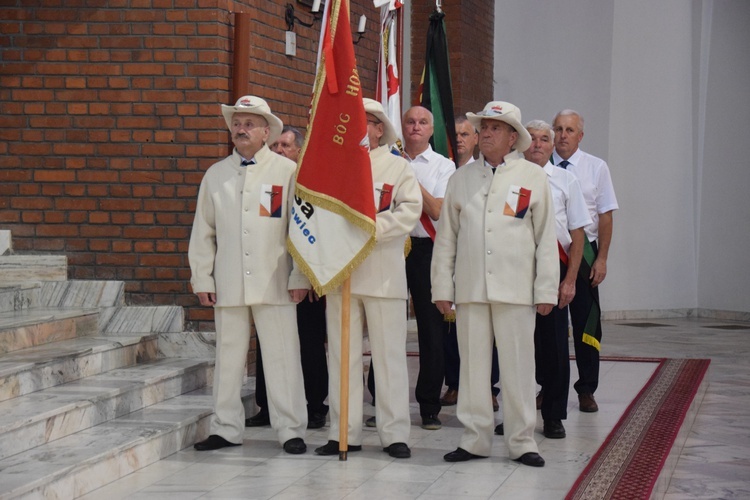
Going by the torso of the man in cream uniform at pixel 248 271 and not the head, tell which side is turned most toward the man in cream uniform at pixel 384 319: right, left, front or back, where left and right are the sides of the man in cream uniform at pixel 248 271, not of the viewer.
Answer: left

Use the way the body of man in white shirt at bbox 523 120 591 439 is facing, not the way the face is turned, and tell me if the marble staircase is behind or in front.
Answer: in front

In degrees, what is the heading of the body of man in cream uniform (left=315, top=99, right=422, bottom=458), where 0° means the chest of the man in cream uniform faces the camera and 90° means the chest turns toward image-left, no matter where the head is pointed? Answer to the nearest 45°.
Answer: approximately 45°

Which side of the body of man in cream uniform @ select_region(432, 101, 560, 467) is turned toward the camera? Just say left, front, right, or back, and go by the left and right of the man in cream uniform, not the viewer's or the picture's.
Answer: front

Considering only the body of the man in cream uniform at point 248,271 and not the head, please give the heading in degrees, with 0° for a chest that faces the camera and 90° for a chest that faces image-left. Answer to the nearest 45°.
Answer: approximately 0°

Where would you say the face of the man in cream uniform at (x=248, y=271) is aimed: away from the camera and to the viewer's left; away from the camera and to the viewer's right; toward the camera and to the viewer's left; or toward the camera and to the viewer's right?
toward the camera and to the viewer's left

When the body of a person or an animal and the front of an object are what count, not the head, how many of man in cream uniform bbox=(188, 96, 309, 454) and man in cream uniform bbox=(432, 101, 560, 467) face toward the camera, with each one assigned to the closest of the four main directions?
2

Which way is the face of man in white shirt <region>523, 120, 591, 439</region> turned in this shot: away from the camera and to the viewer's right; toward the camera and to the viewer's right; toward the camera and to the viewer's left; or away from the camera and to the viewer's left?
toward the camera and to the viewer's left

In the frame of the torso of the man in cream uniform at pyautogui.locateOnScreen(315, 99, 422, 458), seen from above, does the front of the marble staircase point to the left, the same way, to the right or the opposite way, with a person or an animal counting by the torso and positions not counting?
to the left

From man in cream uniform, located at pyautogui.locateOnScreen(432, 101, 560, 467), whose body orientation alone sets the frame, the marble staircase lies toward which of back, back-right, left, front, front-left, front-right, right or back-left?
right
